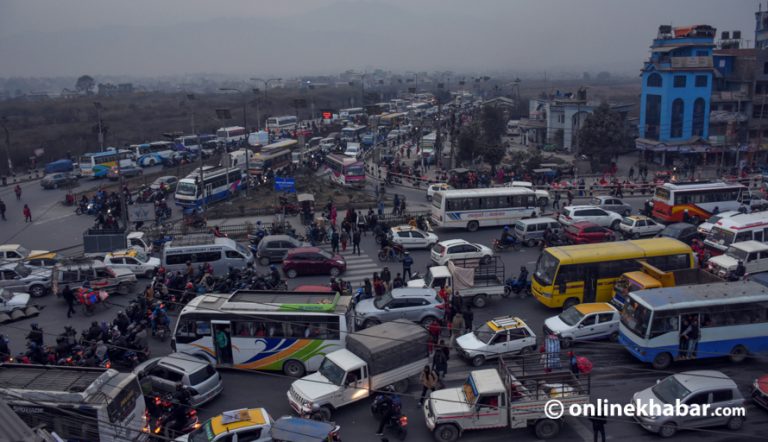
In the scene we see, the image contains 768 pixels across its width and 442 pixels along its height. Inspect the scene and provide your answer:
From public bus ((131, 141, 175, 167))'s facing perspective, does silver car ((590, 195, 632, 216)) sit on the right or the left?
on its left

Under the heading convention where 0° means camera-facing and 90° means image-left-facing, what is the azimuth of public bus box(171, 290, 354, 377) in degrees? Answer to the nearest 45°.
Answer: approximately 90°

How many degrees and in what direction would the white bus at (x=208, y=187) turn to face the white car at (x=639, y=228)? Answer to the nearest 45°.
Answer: approximately 90° to its left

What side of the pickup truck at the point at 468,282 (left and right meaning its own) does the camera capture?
left

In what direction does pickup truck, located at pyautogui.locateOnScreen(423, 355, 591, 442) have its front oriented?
to the viewer's left

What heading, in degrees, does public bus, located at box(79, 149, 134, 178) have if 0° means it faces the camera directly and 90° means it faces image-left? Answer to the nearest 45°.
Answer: approximately 45°

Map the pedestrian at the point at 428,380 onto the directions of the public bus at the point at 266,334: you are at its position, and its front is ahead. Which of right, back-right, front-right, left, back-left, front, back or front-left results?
back-left

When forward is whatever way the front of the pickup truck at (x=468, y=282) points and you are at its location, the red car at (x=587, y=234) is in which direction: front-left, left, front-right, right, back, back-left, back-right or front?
back-right

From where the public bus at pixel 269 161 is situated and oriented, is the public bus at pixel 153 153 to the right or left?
on its right
